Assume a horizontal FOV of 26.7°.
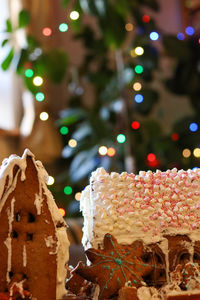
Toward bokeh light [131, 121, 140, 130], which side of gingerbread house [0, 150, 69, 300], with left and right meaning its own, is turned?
back

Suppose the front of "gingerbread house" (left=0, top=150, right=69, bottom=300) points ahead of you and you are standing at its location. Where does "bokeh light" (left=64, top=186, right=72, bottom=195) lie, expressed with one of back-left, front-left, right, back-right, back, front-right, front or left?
back

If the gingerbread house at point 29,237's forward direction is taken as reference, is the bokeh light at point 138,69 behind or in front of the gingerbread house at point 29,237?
behind

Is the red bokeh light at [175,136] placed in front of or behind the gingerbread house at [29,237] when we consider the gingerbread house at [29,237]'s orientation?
behind

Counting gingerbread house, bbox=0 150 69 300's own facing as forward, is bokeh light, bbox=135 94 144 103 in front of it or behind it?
behind

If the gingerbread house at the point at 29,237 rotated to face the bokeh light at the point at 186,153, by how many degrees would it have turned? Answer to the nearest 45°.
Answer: approximately 135° to its left

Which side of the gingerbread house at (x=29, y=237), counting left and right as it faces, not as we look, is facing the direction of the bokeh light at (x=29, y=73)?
back

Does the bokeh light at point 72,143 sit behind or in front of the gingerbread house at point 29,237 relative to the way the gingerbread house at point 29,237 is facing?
behind

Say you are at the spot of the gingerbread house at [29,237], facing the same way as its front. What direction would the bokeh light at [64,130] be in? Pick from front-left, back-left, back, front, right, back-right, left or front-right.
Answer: back

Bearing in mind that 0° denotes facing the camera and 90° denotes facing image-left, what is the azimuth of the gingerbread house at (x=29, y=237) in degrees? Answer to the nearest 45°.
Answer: approximately 0°
